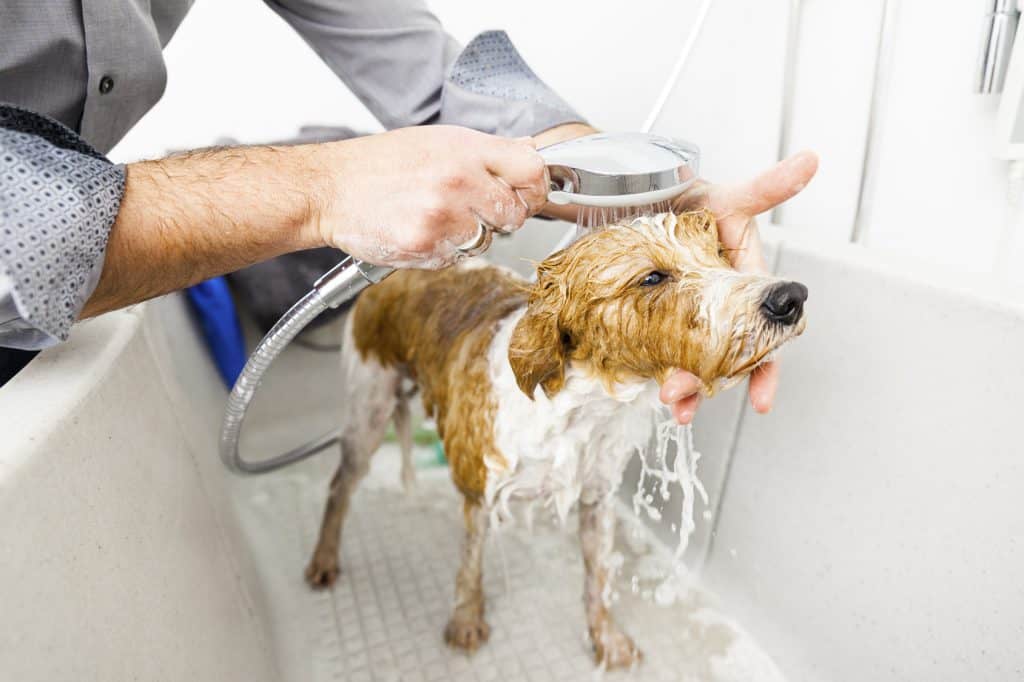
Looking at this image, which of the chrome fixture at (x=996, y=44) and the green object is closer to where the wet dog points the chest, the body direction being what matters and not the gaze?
the chrome fixture

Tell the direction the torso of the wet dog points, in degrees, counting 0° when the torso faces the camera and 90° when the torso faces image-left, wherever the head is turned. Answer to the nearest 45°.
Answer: approximately 315°

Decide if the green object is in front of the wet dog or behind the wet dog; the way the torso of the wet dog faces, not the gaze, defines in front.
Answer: behind

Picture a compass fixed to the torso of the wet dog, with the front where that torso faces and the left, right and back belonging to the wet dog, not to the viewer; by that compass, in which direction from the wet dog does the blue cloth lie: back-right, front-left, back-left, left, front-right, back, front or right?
back

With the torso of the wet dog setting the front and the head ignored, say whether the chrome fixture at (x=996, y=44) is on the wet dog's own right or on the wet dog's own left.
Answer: on the wet dog's own left

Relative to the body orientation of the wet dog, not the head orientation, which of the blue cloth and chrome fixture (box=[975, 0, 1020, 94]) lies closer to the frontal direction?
the chrome fixture
